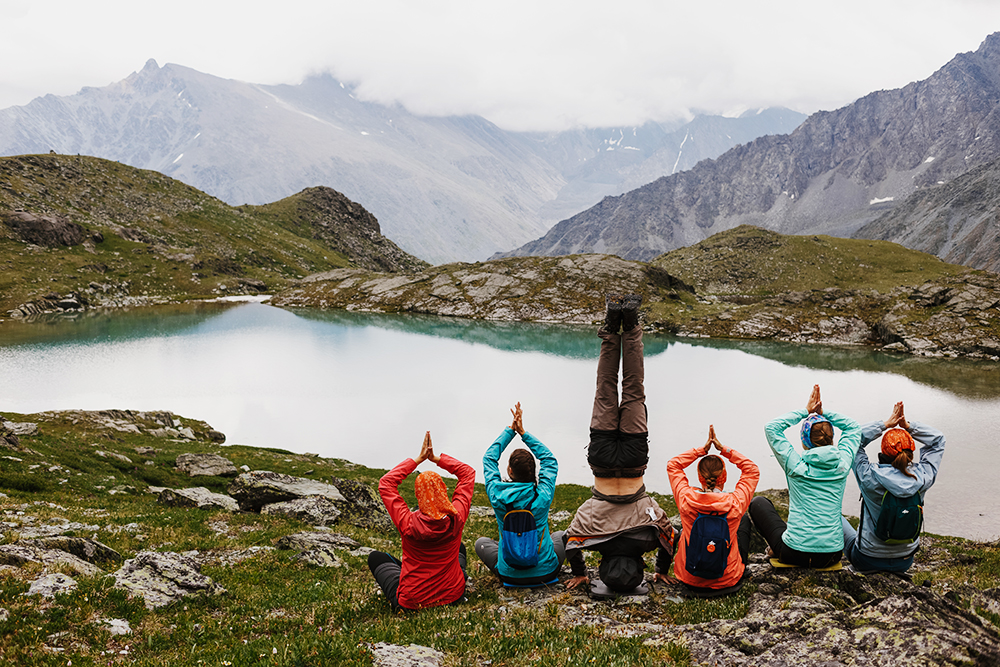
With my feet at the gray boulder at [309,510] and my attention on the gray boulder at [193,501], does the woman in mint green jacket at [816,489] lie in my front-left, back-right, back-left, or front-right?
back-left

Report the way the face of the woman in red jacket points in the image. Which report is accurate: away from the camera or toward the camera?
away from the camera

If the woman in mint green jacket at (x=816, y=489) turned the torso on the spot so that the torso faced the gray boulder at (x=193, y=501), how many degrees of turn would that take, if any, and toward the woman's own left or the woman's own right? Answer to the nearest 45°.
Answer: approximately 45° to the woman's own left

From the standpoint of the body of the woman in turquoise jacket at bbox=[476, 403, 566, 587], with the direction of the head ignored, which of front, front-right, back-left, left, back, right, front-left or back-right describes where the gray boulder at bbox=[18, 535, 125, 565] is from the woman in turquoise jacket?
left

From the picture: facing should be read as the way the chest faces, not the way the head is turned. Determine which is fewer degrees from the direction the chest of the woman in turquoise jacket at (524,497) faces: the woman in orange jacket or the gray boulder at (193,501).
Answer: the gray boulder

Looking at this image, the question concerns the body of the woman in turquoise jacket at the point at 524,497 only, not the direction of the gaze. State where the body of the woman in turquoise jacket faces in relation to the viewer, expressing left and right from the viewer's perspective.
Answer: facing away from the viewer

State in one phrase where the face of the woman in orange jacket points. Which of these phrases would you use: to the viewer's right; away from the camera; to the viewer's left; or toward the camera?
away from the camera

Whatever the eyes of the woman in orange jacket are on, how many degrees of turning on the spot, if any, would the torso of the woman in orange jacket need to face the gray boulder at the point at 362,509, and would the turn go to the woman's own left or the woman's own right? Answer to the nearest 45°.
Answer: approximately 45° to the woman's own left

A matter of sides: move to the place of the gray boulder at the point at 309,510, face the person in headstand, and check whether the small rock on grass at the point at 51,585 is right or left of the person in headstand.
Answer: right

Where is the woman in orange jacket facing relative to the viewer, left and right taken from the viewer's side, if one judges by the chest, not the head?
facing away from the viewer

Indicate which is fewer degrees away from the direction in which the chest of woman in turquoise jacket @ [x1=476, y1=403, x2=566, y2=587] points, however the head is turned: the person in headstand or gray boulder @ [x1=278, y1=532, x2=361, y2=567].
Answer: the gray boulder

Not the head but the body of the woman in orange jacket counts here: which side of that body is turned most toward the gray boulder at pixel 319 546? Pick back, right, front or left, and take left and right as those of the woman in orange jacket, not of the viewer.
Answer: left

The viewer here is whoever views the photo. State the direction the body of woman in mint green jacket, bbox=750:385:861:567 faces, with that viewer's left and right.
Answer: facing away from the viewer and to the left of the viewer

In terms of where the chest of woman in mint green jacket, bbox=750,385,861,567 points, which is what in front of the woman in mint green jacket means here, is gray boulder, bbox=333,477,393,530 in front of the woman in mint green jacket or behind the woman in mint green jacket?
in front

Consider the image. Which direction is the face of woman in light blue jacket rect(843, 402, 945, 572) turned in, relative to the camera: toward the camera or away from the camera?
away from the camera

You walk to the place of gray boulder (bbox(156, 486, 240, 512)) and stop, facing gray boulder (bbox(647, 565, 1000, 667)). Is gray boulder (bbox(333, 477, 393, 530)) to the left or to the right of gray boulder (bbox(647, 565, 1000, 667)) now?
left
